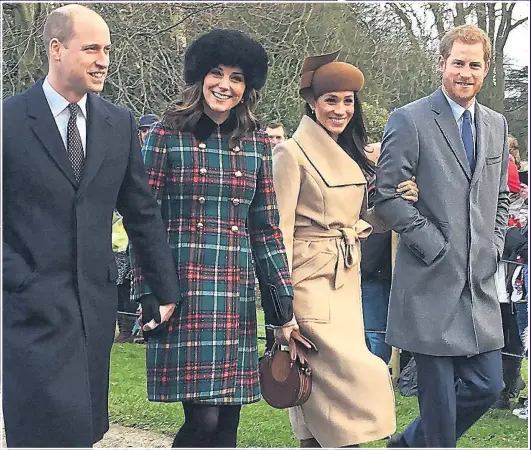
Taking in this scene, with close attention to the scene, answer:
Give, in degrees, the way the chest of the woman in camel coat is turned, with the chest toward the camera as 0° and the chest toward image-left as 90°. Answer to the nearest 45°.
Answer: approximately 315°

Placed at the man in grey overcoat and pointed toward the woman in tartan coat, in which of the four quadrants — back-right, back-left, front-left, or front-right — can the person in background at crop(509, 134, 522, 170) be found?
back-right

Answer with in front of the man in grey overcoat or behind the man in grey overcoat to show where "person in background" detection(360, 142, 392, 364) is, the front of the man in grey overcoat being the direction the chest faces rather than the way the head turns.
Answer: behind

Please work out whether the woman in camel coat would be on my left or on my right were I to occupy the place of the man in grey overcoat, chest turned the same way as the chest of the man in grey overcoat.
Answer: on my right

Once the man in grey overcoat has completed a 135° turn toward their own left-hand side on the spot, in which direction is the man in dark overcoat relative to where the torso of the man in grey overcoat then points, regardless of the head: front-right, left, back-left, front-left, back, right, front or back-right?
back-left

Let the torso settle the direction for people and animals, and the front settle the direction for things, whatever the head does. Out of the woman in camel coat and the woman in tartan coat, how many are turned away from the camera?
0

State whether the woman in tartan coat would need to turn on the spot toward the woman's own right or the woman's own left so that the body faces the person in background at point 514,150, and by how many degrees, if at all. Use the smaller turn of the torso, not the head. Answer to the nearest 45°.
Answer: approximately 135° to the woman's own left

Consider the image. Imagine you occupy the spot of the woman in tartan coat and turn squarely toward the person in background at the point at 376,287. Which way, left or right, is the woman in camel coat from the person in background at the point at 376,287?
right

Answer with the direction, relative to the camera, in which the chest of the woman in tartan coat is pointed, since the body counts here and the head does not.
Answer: toward the camera

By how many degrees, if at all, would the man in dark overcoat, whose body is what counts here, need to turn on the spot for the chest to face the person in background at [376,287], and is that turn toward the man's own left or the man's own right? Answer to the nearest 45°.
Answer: approximately 90° to the man's own left

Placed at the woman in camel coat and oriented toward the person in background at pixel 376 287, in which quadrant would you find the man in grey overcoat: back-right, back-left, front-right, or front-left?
front-right

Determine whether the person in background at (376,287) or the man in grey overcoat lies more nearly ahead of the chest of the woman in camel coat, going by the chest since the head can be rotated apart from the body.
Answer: the man in grey overcoat

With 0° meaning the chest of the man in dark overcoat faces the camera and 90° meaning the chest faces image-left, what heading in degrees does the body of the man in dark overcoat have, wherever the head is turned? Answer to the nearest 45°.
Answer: approximately 315°
